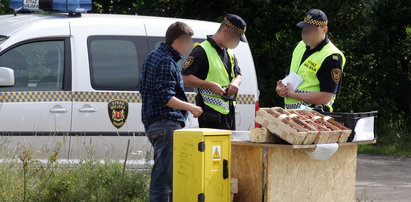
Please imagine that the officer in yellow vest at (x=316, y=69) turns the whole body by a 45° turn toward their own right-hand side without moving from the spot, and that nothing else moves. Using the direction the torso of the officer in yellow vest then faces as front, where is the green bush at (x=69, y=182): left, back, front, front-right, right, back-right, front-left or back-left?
front

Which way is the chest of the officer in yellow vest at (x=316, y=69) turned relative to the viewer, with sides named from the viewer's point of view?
facing the viewer and to the left of the viewer

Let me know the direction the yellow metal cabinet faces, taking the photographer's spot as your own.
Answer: facing the viewer and to the right of the viewer

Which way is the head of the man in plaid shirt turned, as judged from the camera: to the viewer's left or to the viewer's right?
to the viewer's right

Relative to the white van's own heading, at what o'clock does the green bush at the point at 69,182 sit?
The green bush is roughly at 9 o'clock from the white van.

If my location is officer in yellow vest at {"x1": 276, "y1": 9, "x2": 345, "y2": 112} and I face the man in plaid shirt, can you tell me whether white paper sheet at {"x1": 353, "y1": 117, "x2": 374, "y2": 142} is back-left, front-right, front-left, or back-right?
back-left

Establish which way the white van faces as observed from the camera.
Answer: facing to the left of the viewer

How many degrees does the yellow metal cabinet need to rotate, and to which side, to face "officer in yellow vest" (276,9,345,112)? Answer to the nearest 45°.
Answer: approximately 90° to its left

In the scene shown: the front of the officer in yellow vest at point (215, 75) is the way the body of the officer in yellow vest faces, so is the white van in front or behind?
behind

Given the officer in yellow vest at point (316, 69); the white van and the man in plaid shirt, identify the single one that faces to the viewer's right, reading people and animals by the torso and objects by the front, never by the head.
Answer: the man in plaid shirt

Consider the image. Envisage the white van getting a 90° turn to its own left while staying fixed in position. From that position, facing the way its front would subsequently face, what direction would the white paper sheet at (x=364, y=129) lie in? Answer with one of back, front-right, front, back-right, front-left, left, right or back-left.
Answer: front-left

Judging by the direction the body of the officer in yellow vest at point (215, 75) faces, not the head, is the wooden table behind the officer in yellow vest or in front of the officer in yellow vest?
in front

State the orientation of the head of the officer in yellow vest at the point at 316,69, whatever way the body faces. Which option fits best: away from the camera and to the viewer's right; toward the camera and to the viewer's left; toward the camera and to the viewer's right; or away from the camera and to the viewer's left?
toward the camera and to the viewer's left

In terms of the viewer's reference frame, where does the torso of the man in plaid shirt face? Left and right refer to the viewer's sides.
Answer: facing to the right of the viewer

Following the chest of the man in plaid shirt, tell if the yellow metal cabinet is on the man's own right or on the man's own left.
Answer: on the man's own right

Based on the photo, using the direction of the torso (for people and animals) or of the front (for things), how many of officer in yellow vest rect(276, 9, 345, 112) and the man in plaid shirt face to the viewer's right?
1
